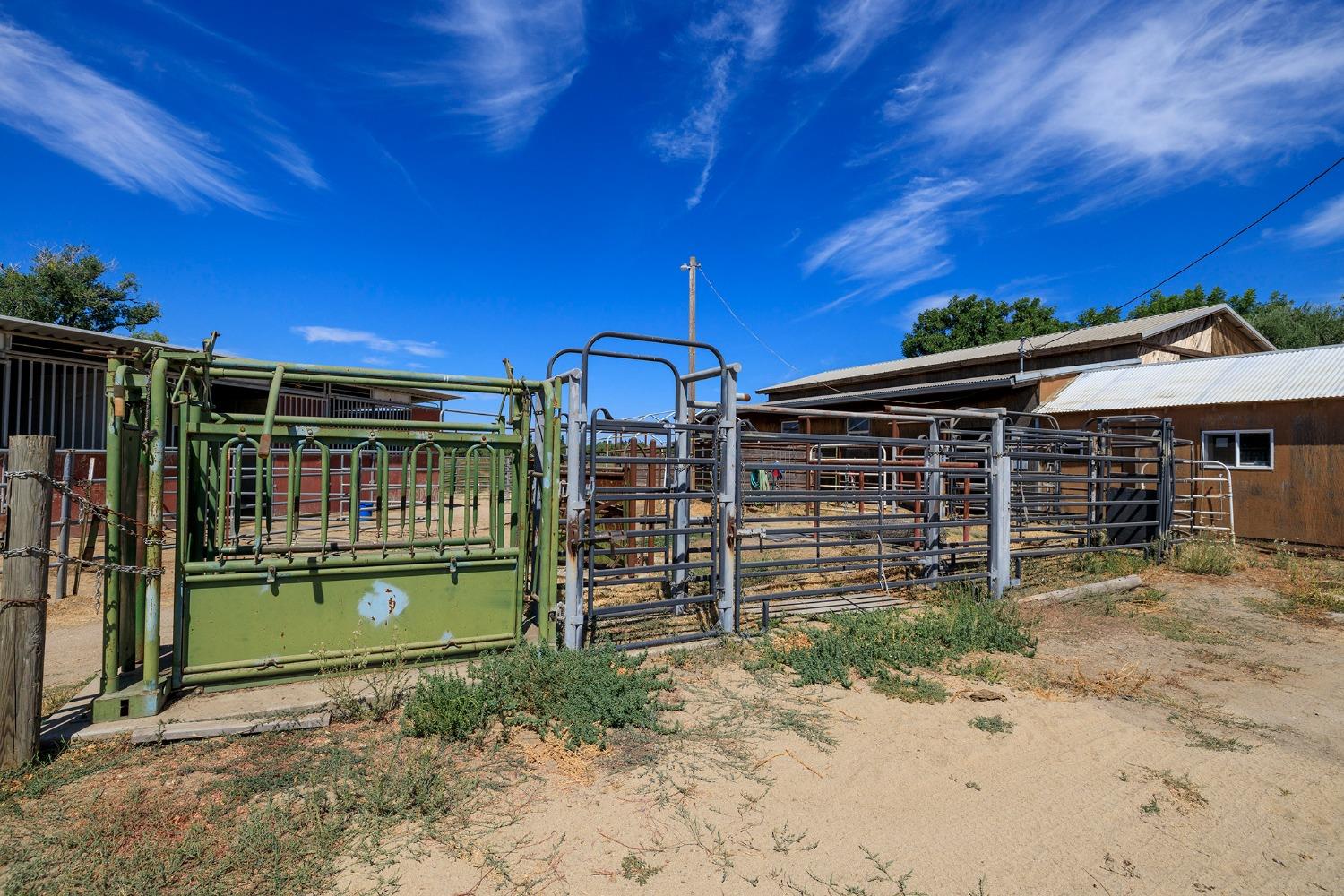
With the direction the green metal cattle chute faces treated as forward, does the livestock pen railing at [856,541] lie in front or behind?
behind

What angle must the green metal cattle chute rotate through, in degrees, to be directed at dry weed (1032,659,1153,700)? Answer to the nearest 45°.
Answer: approximately 135° to its left

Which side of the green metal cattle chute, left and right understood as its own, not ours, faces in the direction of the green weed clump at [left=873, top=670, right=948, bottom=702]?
back

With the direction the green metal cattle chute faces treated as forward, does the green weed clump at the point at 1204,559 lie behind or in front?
behind

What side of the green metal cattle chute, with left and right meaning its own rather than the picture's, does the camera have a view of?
left

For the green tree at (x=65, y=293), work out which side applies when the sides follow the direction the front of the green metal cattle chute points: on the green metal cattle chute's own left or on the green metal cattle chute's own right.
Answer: on the green metal cattle chute's own right

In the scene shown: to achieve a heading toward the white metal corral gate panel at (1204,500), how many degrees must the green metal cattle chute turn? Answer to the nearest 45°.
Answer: approximately 180°
